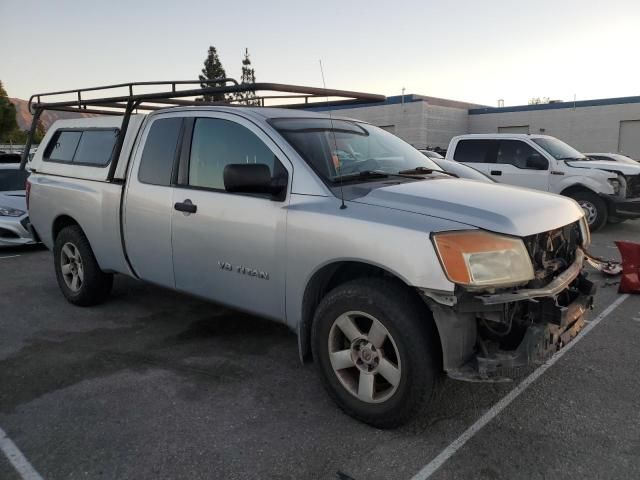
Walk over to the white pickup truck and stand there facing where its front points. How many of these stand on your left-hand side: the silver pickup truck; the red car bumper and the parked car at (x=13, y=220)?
0

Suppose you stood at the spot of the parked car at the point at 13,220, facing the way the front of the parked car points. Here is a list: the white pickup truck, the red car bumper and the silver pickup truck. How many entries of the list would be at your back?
0

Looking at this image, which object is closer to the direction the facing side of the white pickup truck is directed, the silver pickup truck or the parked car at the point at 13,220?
the silver pickup truck

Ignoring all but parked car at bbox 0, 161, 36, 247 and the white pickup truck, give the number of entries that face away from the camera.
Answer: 0

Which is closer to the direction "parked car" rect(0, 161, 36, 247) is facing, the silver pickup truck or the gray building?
the silver pickup truck

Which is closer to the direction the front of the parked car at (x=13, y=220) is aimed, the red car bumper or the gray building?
the red car bumper

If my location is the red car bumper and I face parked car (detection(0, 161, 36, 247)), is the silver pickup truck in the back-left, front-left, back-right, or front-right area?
front-left

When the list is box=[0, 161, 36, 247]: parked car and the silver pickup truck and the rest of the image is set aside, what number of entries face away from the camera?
0

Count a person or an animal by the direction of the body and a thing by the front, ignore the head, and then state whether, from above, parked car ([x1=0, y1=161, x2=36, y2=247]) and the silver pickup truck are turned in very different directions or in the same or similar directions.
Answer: same or similar directions

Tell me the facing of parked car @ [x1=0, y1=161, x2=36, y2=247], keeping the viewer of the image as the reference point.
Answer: facing the viewer and to the right of the viewer

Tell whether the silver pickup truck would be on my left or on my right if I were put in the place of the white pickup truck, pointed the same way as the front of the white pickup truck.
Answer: on my right

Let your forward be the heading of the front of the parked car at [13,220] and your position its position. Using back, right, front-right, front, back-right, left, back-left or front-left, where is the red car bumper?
front

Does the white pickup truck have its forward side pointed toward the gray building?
no

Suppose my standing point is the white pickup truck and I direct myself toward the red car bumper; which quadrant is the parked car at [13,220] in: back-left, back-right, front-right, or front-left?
front-right

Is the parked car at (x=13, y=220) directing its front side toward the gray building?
no

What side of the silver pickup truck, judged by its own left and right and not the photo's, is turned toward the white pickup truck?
left

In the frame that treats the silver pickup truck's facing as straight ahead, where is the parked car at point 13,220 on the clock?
The parked car is roughly at 6 o'clock from the silver pickup truck.

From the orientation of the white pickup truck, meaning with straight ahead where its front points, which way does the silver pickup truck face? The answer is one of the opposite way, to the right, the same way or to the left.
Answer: the same way

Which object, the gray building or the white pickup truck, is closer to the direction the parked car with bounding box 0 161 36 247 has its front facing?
the white pickup truck
